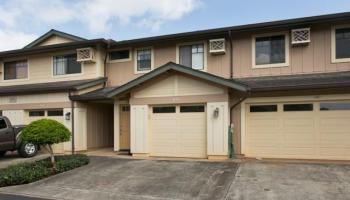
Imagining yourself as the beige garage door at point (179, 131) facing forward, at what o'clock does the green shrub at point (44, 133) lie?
The green shrub is roughly at 2 o'clock from the beige garage door.

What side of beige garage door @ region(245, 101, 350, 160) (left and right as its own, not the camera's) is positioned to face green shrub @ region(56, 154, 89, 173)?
right

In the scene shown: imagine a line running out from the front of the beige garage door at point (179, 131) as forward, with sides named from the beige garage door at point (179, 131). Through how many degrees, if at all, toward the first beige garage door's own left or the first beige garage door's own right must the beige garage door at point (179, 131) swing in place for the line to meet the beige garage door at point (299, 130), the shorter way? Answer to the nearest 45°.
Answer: approximately 90° to the first beige garage door's own left

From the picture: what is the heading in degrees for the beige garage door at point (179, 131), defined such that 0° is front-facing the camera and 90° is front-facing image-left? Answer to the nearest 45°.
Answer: approximately 0°

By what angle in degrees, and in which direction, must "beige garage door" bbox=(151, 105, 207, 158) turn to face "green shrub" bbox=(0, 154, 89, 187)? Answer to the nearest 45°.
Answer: approximately 45° to its right

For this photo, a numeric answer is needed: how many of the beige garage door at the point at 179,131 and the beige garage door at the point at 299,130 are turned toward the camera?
2

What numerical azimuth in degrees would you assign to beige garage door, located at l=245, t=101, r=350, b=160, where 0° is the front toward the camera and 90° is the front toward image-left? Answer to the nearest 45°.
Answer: approximately 0°

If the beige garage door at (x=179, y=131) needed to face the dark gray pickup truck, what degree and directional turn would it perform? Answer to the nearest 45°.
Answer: approximately 90° to its right

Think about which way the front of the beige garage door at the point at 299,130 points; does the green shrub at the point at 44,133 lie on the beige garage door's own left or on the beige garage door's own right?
on the beige garage door's own right
